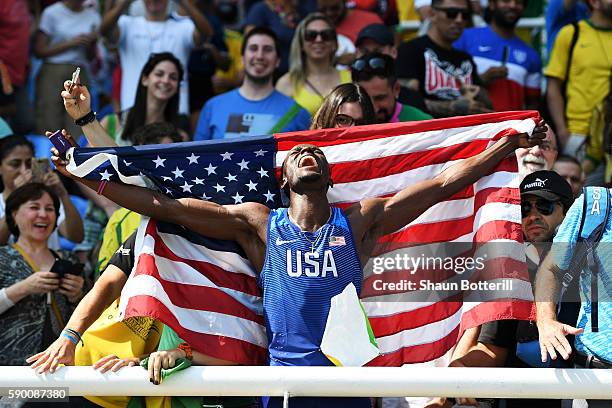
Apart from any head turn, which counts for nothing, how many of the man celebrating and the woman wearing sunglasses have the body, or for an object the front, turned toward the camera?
2

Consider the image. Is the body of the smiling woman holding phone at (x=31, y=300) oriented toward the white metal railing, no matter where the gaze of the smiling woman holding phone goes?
yes

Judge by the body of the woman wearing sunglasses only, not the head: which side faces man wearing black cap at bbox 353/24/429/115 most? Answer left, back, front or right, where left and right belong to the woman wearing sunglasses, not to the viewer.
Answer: left

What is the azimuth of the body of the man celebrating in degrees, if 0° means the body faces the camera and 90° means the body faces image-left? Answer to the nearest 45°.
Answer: approximately 0°

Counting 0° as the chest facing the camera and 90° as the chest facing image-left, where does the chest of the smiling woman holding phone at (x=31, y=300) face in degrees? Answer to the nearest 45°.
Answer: approximately 315°
